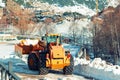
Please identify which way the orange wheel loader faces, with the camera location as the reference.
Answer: facing away from the viewer and to the left of the viewer
